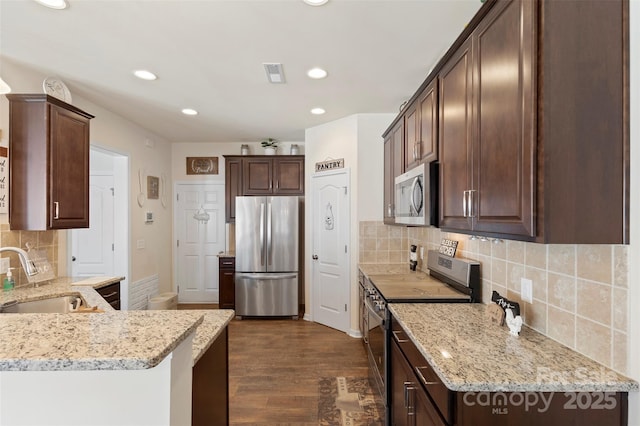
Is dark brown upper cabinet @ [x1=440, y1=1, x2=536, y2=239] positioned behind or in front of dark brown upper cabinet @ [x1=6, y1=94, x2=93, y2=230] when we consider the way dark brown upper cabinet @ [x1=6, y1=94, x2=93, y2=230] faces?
in front

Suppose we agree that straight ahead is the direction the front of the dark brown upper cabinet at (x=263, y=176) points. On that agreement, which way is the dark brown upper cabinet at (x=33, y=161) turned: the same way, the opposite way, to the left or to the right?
to the left

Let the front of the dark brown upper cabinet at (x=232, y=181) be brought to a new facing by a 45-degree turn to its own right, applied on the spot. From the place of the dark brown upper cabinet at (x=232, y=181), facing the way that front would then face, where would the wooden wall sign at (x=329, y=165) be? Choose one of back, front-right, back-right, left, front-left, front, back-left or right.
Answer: left

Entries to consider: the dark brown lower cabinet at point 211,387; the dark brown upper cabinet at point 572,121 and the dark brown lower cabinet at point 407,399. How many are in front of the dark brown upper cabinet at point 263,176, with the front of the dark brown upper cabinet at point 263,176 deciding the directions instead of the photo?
3

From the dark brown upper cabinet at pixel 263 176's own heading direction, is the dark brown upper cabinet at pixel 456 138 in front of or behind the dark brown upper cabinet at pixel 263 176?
in front

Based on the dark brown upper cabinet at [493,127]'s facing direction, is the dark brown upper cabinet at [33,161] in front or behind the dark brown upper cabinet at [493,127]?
in front

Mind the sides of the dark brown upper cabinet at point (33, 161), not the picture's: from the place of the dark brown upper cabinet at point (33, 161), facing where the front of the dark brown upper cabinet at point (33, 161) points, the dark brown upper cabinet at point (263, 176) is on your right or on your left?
on your left

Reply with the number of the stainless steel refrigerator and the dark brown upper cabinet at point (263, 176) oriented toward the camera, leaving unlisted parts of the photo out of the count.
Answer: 2

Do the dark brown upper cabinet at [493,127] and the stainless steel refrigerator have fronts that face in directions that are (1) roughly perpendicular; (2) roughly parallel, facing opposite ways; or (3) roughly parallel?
roughly perpendicular
